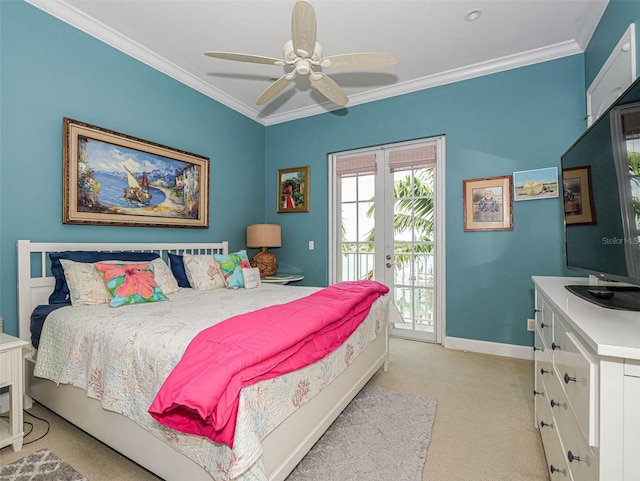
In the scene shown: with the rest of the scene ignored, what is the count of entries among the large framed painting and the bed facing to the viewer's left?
0

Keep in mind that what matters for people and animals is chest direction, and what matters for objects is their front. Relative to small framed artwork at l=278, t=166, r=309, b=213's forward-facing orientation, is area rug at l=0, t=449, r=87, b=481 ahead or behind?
ahead

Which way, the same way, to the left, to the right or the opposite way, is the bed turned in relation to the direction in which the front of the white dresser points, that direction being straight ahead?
the opposite way

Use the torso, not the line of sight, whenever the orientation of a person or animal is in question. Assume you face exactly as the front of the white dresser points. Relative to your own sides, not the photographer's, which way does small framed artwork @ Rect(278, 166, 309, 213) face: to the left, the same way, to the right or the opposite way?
to the left

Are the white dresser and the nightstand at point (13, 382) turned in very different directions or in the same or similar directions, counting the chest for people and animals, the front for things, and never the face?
very different directions

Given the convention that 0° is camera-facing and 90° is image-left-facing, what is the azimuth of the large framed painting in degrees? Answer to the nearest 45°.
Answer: approximately 315°

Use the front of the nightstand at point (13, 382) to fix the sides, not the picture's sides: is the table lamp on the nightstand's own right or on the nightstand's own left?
on the nightstand's own left

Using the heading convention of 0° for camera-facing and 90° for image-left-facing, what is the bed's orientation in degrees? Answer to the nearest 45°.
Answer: approximately 315°

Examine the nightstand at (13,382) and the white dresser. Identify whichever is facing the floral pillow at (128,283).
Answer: the white dresser
